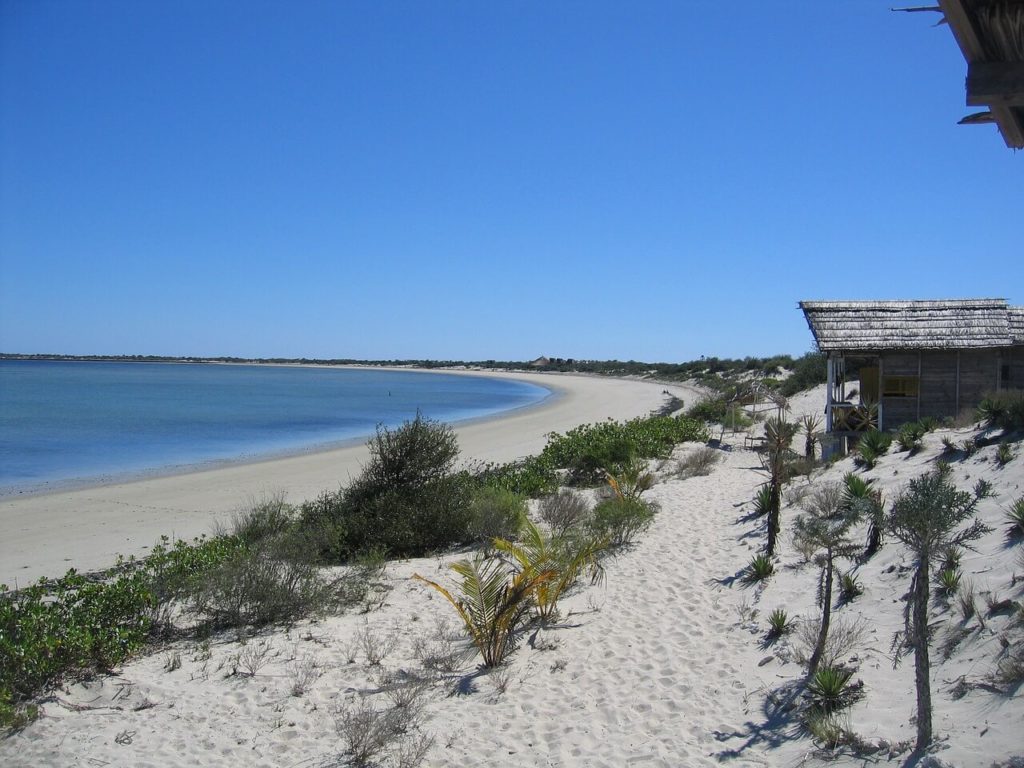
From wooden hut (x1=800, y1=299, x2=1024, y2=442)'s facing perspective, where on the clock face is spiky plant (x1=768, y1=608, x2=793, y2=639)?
The spiky plant is roughly at 9 o'clock from the wooden hut.

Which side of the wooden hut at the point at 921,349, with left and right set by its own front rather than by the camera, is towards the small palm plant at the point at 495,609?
left

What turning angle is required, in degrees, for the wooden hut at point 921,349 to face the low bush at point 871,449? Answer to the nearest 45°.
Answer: approximately 90° to its left

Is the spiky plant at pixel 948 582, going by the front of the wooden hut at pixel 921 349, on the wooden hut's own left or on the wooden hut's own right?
on the wooden hut's own left

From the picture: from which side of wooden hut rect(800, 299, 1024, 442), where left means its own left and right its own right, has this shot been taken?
left

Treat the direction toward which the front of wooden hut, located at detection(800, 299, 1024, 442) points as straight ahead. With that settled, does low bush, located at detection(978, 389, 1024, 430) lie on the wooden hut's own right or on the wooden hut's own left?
on the wooden hut's own left

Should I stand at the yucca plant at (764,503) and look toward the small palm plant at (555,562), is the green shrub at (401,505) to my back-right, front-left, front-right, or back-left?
front-right

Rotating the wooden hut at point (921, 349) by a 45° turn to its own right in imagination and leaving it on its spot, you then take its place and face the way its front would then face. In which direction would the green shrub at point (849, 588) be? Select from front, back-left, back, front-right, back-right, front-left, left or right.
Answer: back-left

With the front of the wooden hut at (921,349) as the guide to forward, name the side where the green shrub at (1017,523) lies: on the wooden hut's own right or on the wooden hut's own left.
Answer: on the wooden hut's own left

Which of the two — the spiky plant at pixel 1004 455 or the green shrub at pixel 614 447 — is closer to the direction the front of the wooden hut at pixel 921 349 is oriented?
the green shrub
